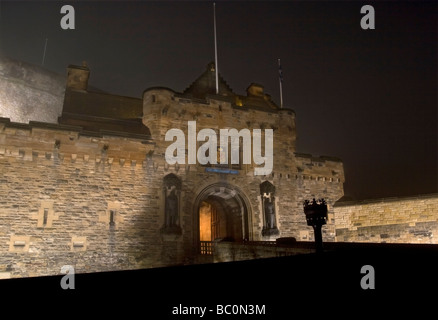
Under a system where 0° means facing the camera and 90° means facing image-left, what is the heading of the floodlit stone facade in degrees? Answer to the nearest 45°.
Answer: approximately 315°

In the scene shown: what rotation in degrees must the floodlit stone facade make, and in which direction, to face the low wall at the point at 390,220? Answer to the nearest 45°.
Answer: approximately 45° to its left
